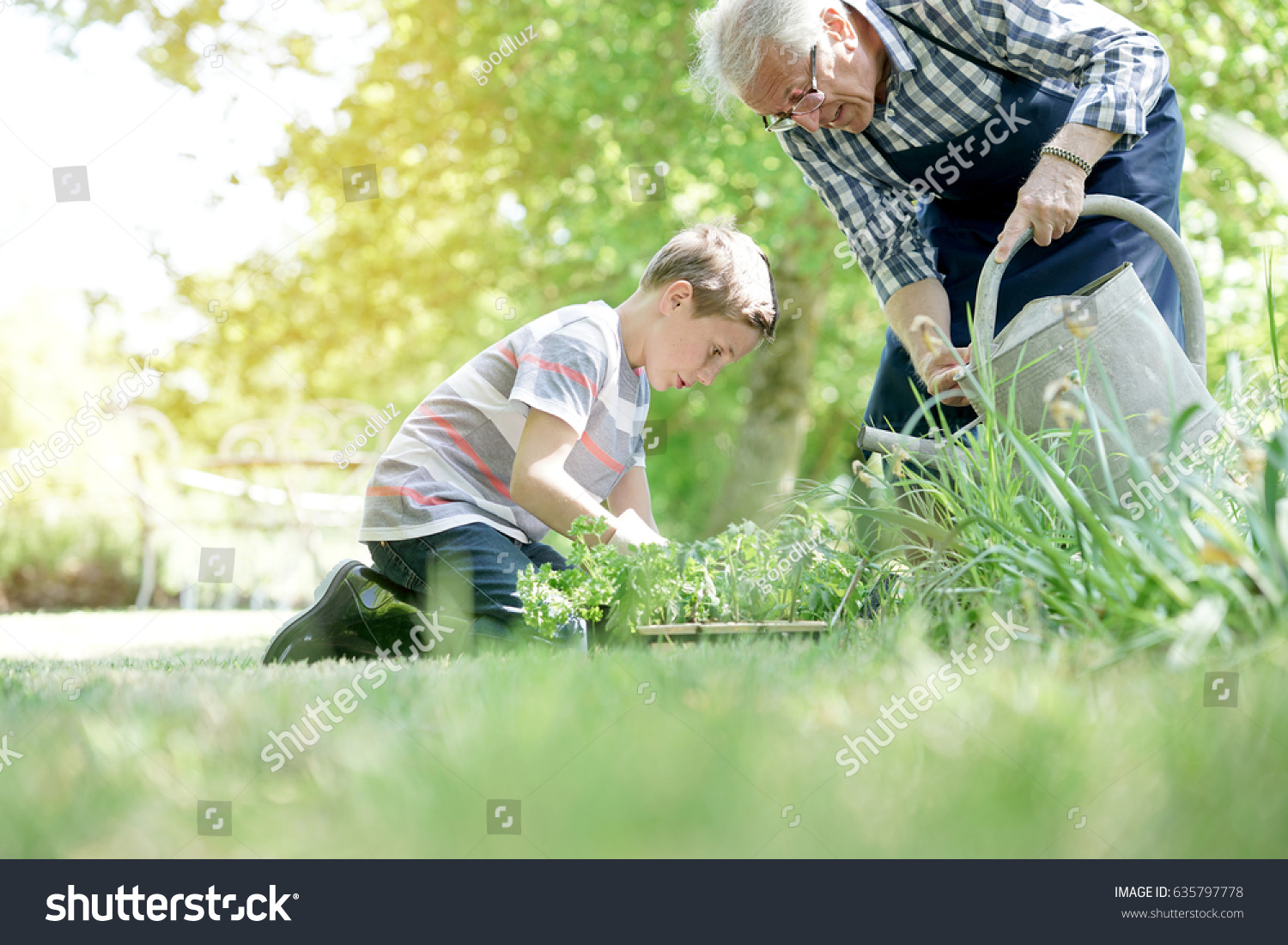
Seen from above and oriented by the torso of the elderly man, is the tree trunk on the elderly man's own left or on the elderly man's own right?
on the elderly man's own right

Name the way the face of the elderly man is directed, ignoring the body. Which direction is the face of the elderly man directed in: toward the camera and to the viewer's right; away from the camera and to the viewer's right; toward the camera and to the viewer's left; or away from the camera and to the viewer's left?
toward the camera and to the viewer's left

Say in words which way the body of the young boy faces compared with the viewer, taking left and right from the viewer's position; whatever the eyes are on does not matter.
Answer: facing to the right of the viewer

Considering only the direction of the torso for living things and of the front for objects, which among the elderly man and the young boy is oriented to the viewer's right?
the young boy

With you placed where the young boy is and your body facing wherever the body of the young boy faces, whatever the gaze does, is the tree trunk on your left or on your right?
on your left

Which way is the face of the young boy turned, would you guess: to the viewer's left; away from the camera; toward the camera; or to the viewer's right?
to the viewer's right

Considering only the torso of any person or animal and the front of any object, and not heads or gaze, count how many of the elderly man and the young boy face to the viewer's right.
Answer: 1

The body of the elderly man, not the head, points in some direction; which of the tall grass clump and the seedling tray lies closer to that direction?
the seedling tray
